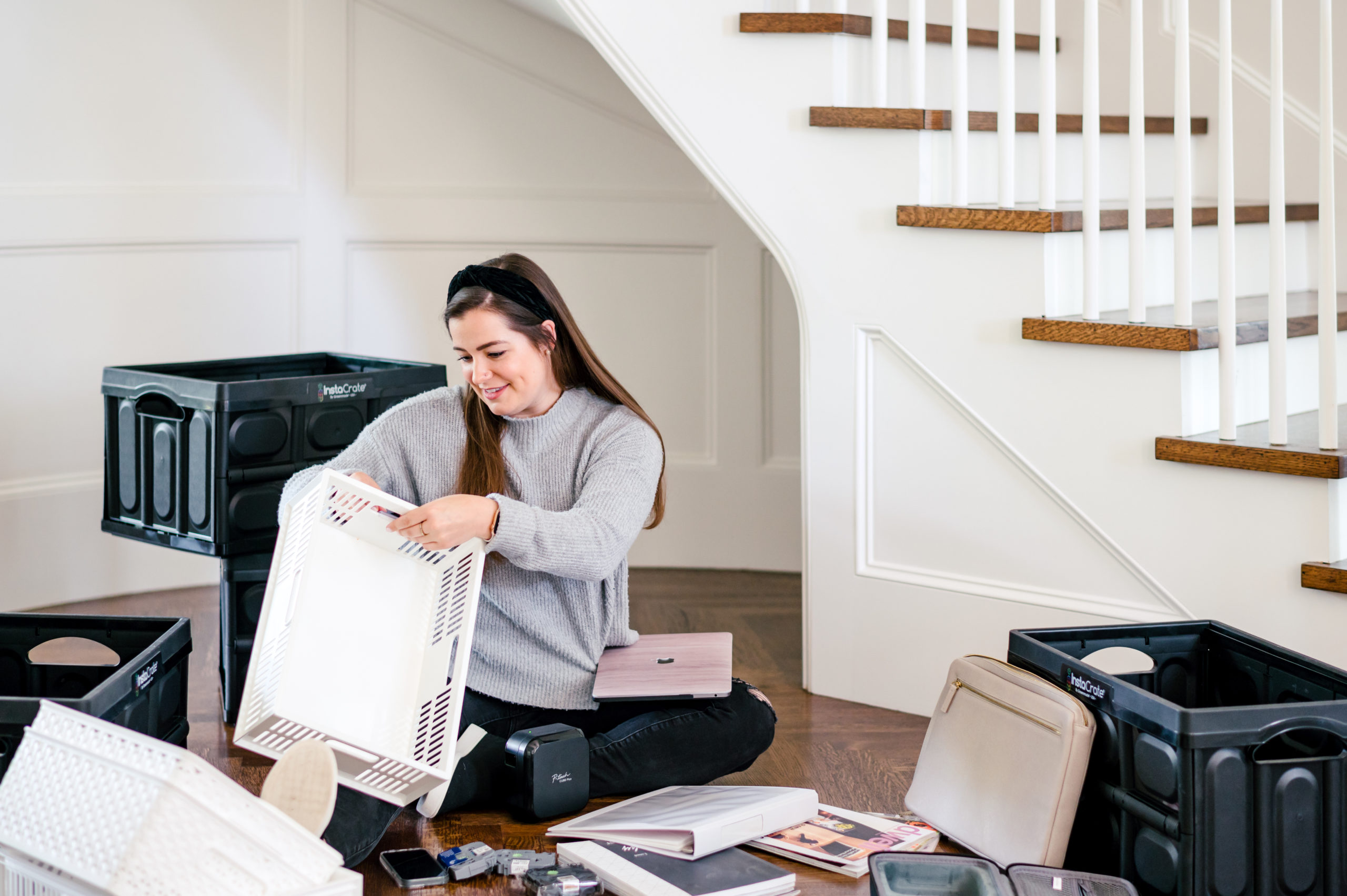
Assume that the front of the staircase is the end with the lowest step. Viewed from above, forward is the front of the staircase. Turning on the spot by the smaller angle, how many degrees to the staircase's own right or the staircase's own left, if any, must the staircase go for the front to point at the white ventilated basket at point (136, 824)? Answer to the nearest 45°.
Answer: approximately 90° to the staircase's own right

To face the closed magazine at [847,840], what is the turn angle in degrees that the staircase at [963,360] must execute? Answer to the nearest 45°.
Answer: approximately 45° to its right

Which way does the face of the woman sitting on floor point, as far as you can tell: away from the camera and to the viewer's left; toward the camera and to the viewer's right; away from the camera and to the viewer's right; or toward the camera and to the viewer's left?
toward the camera and to the viewer's left

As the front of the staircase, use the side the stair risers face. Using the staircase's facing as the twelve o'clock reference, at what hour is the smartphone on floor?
The smartphone on floor is roughly at 3 o'clock from the staircase.

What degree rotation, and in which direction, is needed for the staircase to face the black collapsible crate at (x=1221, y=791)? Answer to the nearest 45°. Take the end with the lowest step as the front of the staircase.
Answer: approximately 45° to its right

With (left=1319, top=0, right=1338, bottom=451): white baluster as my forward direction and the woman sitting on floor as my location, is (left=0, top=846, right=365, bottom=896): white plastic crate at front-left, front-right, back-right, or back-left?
back-right

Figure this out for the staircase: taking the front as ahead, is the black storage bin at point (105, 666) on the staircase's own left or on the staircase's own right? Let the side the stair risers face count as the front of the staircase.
on the staircase's own right

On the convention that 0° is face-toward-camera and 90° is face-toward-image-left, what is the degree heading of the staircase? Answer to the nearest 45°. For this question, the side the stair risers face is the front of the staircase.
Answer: approximately 315°

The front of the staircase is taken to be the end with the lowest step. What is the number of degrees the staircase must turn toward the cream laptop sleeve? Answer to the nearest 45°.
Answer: approximately 45° to its right

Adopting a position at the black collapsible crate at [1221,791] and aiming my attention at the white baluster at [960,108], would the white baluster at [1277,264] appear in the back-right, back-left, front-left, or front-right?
front-right

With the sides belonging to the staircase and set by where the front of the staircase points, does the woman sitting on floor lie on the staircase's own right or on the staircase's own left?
on the staircase's own right

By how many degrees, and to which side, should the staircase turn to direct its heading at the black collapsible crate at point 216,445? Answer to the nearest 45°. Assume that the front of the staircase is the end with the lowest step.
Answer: approximately 135° to its right

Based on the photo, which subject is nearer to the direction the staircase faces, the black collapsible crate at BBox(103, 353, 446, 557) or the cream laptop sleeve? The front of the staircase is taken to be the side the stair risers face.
the cream laptop sleeve

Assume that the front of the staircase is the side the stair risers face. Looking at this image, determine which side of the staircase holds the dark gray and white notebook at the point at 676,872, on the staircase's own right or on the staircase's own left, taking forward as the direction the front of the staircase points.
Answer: on the staircase's own right

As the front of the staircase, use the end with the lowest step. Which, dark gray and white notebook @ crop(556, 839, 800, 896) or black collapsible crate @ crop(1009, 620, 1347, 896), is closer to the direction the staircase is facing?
the black collapsible crate

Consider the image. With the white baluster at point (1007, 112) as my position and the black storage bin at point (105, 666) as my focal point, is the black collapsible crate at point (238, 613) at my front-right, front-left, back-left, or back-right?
front-right

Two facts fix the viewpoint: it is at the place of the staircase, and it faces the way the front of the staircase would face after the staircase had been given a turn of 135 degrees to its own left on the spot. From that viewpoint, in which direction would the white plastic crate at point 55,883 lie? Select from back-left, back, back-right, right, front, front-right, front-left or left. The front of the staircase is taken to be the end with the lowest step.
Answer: back-left

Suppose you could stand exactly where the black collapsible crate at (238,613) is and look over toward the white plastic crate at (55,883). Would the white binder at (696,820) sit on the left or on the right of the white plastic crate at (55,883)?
left
